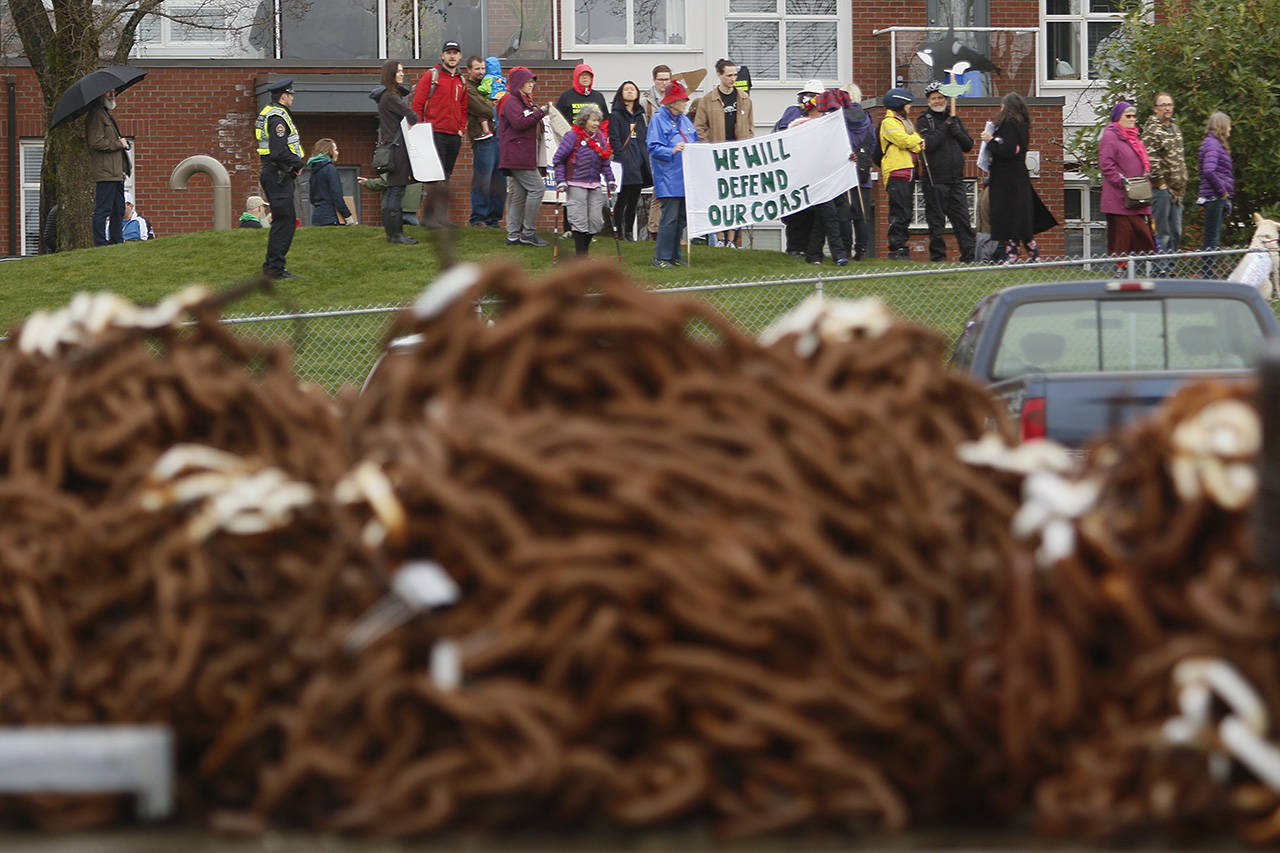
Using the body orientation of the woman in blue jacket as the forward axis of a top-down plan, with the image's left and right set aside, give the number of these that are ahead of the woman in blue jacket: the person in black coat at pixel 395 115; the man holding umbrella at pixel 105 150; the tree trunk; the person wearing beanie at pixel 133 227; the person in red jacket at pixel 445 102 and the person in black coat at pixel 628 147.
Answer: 0

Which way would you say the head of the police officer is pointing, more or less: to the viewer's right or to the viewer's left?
to the viewer's right

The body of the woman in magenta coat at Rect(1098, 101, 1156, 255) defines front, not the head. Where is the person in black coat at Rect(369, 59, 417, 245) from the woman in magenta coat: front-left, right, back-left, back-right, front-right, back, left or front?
back-right

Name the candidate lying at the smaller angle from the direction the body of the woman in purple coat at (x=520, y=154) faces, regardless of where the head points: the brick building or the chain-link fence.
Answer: the chain-link fence

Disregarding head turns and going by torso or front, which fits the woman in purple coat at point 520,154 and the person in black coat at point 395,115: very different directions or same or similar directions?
same or similar directions

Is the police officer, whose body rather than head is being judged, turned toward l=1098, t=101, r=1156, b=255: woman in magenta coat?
yes

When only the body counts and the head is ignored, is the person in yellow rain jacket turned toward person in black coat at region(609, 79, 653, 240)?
no

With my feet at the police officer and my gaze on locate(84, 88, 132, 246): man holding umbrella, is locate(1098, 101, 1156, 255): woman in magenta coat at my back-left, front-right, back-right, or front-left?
back-right

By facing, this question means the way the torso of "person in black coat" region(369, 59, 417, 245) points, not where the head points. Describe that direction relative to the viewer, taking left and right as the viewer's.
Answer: facing to the right of the viewer
